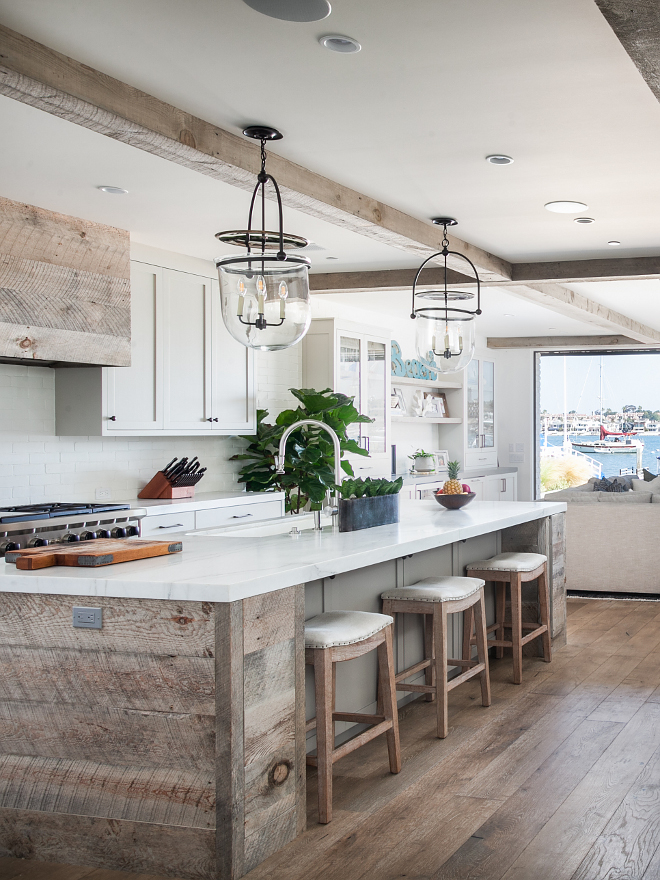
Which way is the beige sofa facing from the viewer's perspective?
away from the camera

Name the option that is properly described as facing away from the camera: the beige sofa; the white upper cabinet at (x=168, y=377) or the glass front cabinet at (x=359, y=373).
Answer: the beige sofa

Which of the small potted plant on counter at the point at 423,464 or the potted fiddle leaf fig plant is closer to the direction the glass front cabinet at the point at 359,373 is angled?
the potted fiddle leaf fig plant

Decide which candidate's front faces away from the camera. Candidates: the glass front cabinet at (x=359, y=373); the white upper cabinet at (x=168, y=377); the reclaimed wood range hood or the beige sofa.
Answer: the beige sofa

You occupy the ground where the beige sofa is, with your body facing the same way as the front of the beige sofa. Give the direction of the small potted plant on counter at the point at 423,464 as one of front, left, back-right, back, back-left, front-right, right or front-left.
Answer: front-left

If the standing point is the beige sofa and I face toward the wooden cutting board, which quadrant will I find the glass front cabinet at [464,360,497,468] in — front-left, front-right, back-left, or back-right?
back-right

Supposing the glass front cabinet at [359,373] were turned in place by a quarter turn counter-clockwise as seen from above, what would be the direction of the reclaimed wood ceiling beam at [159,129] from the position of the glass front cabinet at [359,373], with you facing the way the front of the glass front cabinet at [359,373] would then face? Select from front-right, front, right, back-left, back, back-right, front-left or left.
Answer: back-right

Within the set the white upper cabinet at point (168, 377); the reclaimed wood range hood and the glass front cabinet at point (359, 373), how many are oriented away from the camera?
0

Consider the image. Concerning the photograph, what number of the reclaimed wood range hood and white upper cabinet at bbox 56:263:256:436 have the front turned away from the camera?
0

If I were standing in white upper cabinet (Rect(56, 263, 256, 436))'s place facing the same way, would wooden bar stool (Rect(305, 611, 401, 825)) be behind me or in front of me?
in front

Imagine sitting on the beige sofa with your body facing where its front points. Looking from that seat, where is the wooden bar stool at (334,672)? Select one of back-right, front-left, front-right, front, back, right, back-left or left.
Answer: back

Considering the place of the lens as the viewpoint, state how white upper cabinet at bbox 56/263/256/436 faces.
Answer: facing the viewer and to the right of the viewer

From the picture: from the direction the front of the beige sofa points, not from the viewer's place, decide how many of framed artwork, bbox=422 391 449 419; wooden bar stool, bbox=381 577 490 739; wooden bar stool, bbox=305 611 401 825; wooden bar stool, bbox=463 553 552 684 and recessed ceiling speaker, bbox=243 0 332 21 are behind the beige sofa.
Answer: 4

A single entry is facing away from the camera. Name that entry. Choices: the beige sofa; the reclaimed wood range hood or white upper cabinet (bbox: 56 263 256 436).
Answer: the beige sofa

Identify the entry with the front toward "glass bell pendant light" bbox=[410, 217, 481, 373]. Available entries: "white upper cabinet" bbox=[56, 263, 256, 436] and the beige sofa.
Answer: the white upper cabinet

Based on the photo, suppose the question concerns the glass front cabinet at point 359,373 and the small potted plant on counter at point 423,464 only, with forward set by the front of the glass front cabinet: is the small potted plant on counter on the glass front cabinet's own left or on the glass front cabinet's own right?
on the glass front cabinet's own left

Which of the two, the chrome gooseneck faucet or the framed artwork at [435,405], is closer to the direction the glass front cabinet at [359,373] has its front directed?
the chrome gooseneck faucet

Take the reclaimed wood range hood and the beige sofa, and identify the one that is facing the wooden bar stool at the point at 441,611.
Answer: the reclaimed wood range hood

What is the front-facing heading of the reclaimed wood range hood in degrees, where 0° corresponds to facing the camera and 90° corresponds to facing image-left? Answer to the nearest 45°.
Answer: approximately 315°

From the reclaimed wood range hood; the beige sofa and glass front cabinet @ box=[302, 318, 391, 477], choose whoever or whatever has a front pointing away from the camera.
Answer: the beige sofa

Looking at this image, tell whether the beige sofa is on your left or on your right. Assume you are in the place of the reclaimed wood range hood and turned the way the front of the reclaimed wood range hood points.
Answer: on your left

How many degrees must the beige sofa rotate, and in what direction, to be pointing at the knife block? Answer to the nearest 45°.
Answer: approximately 135° to its left

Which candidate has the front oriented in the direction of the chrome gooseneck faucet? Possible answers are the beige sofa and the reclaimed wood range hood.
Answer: the reclaimed wood range hood

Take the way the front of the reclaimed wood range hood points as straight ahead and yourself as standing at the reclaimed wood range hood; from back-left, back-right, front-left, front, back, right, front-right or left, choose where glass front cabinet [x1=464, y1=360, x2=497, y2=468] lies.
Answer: left
